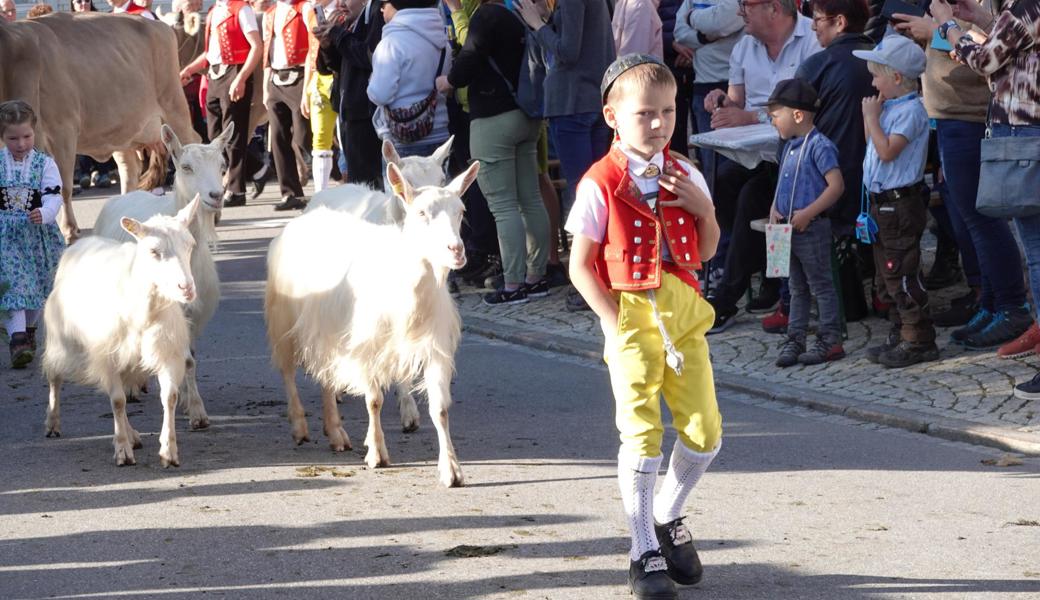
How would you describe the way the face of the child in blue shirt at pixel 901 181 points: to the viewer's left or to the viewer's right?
to the viewer's left

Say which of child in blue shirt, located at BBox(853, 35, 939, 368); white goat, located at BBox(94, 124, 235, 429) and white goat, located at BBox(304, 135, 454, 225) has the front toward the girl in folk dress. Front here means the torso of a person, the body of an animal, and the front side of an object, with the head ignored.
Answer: the child in blue shirt

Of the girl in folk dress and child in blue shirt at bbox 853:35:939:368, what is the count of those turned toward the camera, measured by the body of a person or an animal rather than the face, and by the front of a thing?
1

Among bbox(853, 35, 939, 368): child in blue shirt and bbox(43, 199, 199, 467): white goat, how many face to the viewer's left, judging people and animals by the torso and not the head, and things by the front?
1

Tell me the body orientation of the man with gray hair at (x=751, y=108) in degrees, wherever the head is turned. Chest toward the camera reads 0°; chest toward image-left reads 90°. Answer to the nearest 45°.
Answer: approximately 45°

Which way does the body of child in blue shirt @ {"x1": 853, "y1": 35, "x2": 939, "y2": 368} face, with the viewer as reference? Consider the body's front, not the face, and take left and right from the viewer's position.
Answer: facing to the left of the viewer
